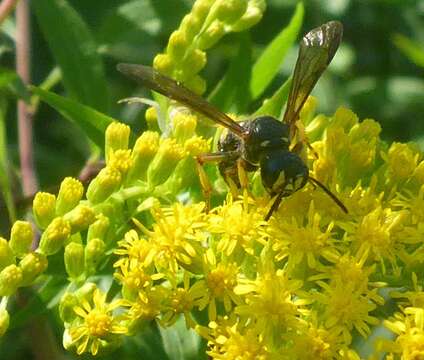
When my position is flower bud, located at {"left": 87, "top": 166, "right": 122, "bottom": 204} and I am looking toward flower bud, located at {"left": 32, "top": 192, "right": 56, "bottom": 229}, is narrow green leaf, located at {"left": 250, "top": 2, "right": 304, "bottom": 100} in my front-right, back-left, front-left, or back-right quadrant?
back-right

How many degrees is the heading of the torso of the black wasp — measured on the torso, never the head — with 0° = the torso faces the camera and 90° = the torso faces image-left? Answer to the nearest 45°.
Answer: approximately 315°

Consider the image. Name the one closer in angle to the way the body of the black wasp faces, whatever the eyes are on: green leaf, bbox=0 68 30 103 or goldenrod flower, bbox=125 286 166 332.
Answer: the goldenrod flower

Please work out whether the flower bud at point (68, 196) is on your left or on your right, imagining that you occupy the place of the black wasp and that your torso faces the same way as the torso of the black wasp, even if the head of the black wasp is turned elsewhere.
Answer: on your right

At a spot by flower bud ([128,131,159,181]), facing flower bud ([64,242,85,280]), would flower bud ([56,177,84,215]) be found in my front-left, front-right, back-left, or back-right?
front-right

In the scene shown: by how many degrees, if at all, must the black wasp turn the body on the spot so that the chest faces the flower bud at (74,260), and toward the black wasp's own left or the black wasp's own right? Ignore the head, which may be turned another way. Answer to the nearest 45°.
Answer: approximately 90° to the black wasp's own right

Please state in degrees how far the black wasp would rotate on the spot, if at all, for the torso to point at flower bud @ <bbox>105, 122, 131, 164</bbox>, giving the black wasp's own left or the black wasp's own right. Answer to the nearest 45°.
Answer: approximately 135° to the black wasp's own right

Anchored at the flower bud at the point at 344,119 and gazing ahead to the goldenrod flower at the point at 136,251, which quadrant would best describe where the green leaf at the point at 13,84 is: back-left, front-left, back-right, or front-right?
front-right

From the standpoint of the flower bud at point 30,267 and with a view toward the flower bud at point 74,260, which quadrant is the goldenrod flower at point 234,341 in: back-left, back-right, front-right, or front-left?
front-right

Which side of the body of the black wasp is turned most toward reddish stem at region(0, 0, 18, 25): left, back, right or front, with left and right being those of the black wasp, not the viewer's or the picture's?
back

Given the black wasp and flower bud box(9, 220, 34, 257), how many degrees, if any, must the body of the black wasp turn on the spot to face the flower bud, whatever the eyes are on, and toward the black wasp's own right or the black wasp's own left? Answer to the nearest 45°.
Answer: approximately 90° to the black wasp's own right

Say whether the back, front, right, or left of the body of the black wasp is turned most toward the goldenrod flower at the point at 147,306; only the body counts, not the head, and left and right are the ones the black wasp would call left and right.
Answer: right

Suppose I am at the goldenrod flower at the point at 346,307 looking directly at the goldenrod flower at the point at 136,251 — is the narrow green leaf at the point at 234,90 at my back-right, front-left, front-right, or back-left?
front-right

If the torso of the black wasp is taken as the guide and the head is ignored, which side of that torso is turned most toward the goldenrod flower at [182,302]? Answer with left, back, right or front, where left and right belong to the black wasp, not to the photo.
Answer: right
